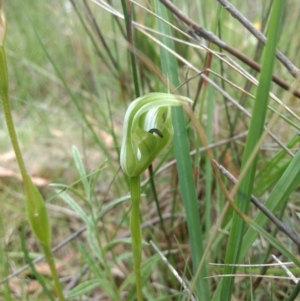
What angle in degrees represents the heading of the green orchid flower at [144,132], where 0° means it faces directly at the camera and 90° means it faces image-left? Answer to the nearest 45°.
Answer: approximately 315°
